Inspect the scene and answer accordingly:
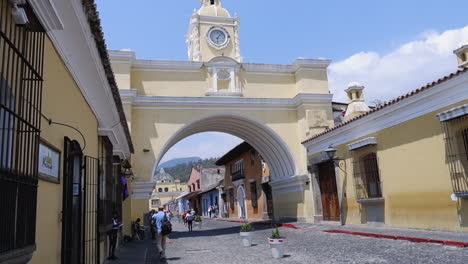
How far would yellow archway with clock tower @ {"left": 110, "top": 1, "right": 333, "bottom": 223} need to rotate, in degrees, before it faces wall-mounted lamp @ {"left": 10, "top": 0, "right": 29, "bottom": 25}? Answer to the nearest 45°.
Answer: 0° — it already faces it

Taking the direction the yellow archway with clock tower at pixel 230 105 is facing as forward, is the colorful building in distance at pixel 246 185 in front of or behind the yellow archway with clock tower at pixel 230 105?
behind

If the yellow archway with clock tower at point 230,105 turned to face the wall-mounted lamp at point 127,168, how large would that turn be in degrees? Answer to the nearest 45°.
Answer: approximately 45° to its right

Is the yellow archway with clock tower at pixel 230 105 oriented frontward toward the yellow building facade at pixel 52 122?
yes

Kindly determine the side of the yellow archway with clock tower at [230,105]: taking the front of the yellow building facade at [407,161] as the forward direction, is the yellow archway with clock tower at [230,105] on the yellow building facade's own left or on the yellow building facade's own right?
on the yellow building facade's own right

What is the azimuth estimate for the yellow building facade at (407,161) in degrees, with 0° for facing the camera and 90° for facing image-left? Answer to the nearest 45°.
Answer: approximately 45°

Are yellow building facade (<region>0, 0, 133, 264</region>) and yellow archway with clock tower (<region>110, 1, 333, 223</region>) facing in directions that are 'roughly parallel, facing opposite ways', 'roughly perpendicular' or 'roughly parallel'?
roughly perpendicular

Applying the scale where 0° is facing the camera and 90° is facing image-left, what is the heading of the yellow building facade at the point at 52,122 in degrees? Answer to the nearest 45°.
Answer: approximately 315°

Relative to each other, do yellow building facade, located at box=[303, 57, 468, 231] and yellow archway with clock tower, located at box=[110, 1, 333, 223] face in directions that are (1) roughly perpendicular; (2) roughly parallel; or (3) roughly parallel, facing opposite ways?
roughly perpendicular
